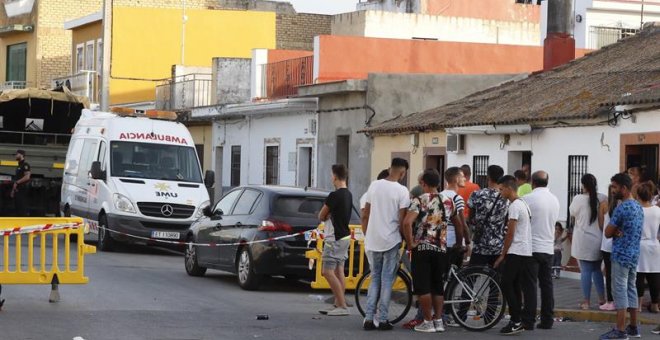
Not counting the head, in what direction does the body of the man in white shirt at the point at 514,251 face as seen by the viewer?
to the viewer's left

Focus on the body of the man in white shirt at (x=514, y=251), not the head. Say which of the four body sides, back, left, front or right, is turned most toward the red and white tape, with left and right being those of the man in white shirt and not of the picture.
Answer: front

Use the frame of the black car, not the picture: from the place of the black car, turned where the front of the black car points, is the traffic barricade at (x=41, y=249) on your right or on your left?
on your left

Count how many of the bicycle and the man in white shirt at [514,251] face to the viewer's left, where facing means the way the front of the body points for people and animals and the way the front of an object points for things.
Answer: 2

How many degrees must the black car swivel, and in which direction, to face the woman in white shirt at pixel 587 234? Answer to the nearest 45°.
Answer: approximately 180°

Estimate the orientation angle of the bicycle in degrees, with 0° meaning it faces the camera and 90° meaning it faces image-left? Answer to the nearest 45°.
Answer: approximately 90°

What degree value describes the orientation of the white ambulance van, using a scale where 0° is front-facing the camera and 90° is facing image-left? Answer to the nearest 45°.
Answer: approximately 315°

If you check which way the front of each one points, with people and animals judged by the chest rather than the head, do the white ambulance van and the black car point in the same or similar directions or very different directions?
very different directions

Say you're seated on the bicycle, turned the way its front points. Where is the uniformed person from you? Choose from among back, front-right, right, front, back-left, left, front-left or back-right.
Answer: front-right

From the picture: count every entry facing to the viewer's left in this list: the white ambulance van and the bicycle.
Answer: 1

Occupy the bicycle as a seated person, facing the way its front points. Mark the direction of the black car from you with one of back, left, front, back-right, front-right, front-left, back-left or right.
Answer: front-right

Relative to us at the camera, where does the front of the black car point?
facing away from the viewer and to the left of the viewer
